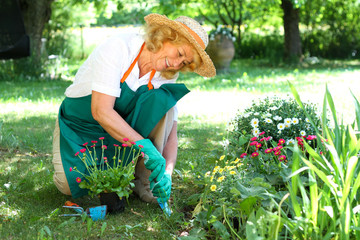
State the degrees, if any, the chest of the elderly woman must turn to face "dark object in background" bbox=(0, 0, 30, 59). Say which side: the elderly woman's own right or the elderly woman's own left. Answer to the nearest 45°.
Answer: approximately 135° to the elderly woman's own left

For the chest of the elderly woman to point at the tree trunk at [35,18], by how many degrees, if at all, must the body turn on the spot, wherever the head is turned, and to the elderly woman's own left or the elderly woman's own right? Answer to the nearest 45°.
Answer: approximately 135° to the elderly woman's own left

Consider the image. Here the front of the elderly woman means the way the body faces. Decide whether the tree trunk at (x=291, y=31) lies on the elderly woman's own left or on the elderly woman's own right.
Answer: on the elderly woman's own left

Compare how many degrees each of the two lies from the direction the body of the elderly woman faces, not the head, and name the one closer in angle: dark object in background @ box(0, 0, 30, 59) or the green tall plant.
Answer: the green tall plant

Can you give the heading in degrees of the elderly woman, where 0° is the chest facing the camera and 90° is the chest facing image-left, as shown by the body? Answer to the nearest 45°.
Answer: approximately 315°

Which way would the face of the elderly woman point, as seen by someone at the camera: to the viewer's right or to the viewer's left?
to the viewer's right

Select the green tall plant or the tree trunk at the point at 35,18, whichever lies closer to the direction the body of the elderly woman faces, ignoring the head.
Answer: the green tall plant

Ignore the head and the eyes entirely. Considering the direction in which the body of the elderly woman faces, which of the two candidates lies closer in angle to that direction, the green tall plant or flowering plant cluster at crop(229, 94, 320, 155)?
the green tall plant

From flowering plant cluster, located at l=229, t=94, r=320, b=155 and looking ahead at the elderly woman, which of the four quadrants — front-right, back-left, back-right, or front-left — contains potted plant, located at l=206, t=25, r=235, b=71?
back-right

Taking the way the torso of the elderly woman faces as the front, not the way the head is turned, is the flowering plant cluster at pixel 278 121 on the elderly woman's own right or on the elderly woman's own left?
on the elderly woman's own left

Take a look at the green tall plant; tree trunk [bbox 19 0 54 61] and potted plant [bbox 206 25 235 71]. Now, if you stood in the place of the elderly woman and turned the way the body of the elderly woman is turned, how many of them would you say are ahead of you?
1

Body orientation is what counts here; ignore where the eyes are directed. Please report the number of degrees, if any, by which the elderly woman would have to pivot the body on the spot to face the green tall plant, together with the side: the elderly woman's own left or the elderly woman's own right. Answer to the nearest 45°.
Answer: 0° — they already face it

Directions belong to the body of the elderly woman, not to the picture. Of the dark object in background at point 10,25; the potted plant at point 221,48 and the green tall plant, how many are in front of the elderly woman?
1
